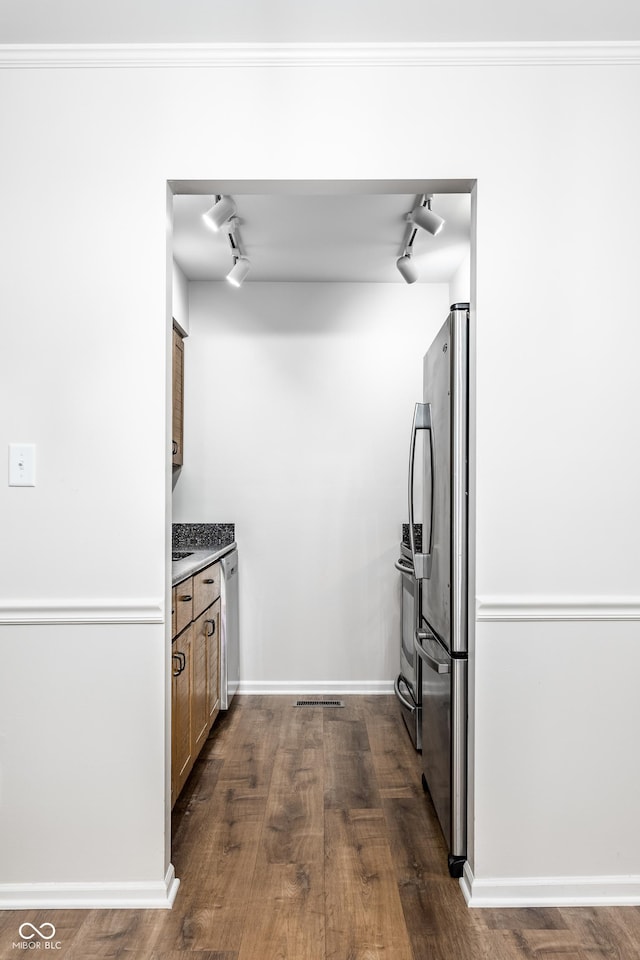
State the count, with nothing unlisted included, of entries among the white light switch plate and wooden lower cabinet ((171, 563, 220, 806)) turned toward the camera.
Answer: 1

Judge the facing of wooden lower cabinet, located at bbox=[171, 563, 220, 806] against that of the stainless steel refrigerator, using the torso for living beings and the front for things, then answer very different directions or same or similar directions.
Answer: very different directions

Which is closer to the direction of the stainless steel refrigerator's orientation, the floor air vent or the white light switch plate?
the white light switch plate

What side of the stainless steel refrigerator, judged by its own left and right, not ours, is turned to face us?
left

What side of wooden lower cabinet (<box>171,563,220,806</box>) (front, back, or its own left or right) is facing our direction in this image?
right

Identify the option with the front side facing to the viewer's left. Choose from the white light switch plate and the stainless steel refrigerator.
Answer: the stainless steel refrigerator

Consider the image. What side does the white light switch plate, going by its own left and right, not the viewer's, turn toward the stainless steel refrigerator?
left
